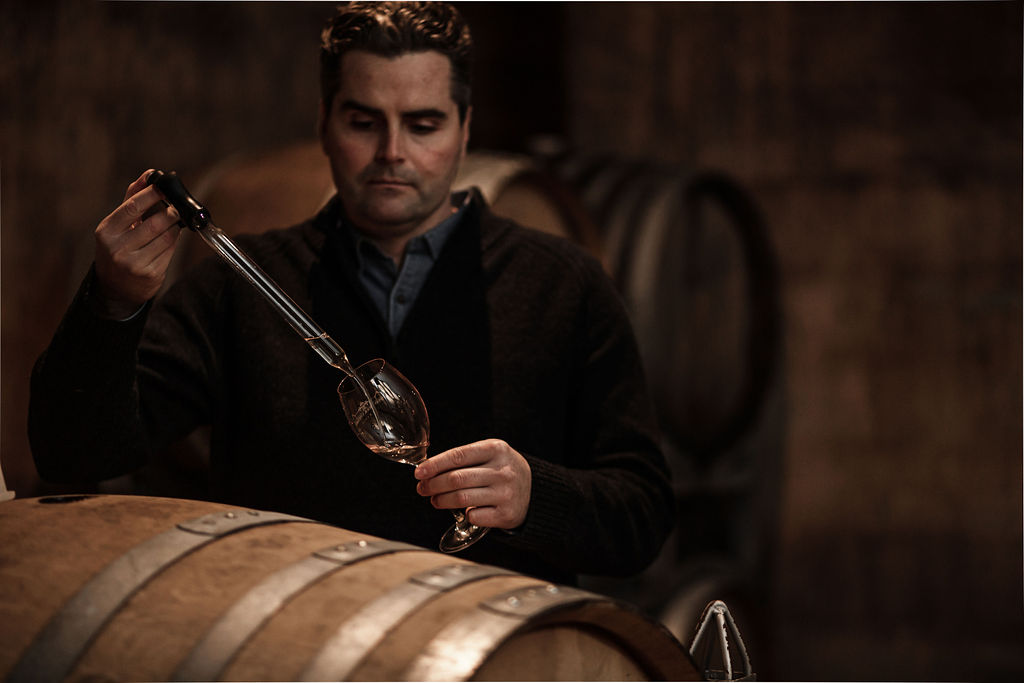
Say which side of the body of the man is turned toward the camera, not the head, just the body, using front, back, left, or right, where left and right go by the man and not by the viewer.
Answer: front

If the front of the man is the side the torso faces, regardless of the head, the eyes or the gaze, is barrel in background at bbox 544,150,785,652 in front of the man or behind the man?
behind
